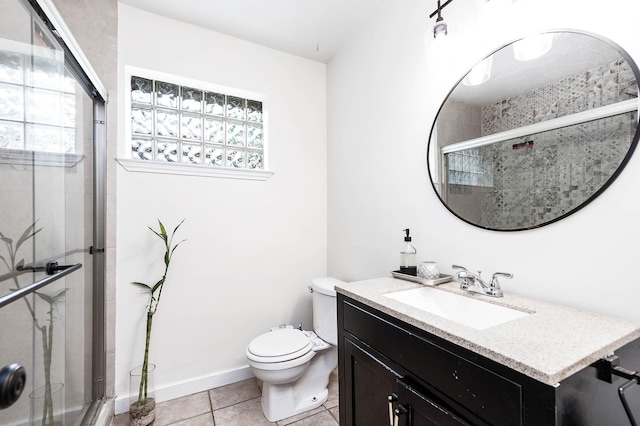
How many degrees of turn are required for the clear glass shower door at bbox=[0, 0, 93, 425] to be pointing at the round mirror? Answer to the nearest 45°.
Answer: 0° — it already faces it

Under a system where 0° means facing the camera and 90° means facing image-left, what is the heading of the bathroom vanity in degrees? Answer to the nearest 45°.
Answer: approximately 45°

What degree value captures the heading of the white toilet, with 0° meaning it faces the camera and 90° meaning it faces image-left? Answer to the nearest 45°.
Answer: approximately 45°

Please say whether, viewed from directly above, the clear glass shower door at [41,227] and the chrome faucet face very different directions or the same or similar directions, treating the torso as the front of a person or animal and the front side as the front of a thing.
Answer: very different directions

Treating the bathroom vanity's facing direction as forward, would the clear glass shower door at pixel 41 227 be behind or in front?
in front

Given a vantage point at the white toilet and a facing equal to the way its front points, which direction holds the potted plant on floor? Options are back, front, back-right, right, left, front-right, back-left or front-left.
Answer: front-right

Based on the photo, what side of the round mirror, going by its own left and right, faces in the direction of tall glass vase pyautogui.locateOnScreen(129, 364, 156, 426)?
front

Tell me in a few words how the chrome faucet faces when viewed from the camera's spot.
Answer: facing the viewer and to the left of the viewer

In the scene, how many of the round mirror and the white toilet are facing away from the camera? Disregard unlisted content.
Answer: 0

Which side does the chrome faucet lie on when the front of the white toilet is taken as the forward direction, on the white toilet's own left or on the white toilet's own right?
on the white toilet's own left

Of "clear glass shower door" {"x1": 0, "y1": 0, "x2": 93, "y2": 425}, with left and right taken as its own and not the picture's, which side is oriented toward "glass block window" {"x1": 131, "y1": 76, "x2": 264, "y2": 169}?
left

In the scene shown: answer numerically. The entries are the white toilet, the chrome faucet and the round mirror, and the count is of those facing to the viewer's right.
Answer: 0

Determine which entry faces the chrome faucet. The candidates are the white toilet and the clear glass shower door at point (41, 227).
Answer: the clear glass shower door

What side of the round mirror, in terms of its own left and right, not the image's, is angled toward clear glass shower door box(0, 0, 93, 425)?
front
